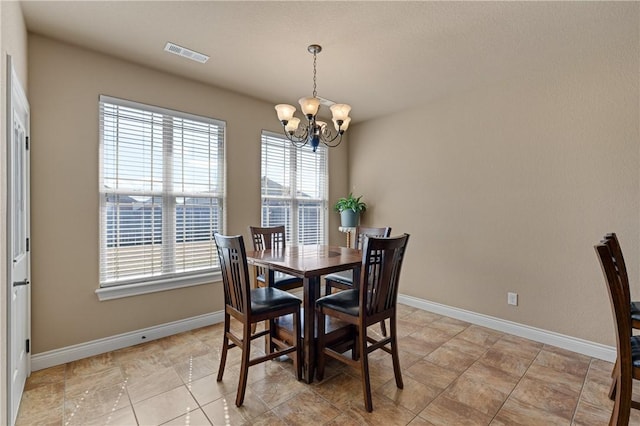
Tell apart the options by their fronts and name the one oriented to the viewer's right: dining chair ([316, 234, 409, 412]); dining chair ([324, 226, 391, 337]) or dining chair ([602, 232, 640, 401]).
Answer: dining chair ([602, 232, 640, 401])

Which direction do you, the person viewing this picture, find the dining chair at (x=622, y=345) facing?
facing to the right of the viewer

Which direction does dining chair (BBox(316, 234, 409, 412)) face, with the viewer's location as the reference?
facing away from the viewer and to the left of the viewer

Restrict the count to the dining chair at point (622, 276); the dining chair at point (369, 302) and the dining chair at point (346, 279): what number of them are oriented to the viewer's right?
1

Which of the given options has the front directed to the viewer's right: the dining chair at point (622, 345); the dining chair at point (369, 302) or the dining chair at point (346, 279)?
the dining chair at point (622, 345)

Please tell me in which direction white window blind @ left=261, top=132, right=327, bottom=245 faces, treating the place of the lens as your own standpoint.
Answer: facing the viewer and to the right of the viewer

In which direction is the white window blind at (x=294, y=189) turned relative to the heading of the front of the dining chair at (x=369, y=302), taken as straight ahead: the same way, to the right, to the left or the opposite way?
the opposite way

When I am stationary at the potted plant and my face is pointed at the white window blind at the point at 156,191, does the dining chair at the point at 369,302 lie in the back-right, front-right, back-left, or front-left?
front-left

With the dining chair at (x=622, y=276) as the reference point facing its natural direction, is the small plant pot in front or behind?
behind

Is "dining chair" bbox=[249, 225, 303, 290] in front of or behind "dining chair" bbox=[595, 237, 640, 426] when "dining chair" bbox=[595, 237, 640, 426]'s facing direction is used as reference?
behind

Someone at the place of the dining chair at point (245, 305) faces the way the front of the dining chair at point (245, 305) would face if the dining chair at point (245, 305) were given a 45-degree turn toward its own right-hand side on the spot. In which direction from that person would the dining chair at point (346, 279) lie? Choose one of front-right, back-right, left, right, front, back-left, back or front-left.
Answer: front-left

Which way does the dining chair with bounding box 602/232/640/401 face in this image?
to the viewer's right

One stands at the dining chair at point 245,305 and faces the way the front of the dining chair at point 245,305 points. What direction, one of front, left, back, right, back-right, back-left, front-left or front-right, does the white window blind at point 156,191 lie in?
left

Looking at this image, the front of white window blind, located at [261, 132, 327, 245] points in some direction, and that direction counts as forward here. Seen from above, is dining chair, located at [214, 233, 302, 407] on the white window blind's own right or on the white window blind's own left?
on the white window blind's own right

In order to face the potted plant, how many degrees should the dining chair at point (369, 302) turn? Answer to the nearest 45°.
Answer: approximately 45° to its right

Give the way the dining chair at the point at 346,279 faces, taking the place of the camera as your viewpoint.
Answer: facing the viewer and to the left of the viewer

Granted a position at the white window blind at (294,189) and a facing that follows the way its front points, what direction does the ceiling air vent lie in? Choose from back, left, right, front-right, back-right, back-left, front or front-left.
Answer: right
